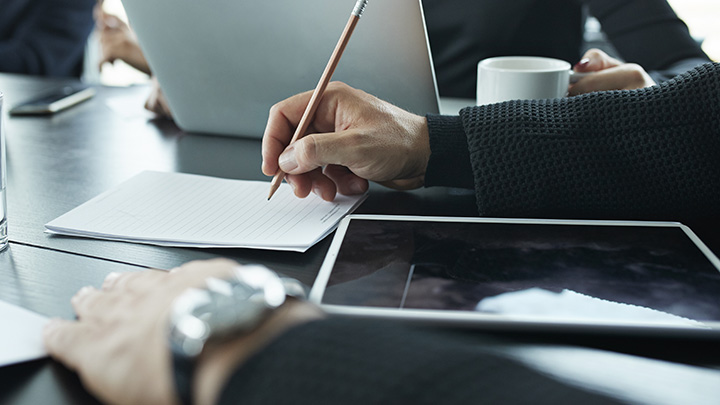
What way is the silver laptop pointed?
away from the camera

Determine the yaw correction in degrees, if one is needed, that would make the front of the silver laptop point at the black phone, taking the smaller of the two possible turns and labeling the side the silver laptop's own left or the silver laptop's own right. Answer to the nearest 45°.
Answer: approximately 45° to the silver laptop's own left
